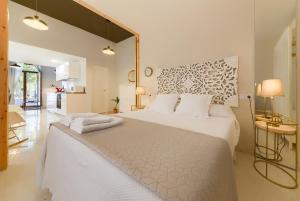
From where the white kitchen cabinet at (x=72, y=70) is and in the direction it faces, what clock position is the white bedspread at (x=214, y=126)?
The white bedspread is roughly at 10 o'clock from the white kitchen cabinet.

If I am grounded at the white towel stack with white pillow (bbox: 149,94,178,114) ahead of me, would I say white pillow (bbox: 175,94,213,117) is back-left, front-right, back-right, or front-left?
front-right

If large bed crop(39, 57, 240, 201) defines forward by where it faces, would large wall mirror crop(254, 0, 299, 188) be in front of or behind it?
behind

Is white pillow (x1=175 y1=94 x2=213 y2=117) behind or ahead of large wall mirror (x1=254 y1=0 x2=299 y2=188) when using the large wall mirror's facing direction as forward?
ahead

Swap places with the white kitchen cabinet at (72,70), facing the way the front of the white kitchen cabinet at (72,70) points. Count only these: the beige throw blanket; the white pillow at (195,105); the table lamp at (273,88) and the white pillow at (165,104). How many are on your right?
0

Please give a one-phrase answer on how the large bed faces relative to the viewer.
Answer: facing the viewer and to the left of the viewer

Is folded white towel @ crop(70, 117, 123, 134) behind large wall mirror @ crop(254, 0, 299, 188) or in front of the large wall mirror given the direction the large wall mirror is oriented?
in front

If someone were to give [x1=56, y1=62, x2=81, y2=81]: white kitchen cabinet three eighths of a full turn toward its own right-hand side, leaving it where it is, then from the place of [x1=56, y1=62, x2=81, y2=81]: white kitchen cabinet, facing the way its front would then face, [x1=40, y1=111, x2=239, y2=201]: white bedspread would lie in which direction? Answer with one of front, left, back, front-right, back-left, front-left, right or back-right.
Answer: back

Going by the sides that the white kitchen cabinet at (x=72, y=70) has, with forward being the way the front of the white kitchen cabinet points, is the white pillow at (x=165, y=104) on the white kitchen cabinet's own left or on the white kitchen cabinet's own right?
on the white kitchen cabinet's own left
